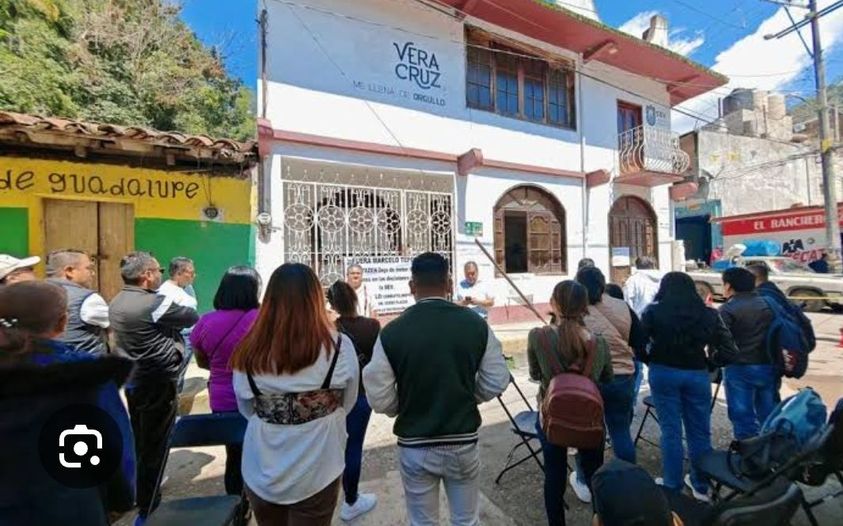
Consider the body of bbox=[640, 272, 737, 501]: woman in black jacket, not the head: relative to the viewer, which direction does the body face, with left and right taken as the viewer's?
facing away from the viewer

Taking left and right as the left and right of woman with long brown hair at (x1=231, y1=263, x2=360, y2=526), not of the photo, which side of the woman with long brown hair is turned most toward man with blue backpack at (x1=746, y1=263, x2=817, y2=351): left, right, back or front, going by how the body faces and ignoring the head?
right

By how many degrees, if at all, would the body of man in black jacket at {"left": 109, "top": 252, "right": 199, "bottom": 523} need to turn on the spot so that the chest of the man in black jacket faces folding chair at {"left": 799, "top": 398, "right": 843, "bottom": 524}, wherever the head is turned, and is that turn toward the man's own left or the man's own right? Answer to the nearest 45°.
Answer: approximately 90° to the man's own right

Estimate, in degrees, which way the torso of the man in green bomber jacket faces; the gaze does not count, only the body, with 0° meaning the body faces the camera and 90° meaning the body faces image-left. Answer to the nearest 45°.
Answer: approximately 180°

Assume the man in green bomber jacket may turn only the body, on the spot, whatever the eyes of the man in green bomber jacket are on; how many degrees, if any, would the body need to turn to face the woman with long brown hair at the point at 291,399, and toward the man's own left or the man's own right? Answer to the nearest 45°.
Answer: approximately 90° to the man's own left

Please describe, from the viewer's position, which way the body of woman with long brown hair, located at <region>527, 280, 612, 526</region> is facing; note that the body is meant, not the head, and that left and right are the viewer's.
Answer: facing away from the viewer

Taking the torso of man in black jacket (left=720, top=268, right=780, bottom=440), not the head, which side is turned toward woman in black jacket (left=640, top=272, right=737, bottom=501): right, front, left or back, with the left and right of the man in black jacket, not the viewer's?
left

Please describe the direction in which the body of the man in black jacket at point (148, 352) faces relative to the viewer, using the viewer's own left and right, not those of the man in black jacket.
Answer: facing away from the viewer and to the right of the viewer

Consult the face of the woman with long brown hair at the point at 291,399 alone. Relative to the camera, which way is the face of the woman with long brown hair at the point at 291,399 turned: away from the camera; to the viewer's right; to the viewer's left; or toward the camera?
away from the camera

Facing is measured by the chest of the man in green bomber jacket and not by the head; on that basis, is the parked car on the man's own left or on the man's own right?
on the man's own right

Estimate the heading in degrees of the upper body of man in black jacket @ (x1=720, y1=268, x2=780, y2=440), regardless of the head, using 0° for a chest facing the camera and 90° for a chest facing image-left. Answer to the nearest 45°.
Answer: approximately 135°

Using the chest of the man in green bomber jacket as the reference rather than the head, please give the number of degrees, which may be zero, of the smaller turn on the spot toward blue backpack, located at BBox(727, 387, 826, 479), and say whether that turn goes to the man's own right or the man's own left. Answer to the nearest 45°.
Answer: approximately 90° to the man's own right

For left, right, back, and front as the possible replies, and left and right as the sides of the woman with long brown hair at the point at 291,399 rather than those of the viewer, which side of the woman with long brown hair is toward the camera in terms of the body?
back
